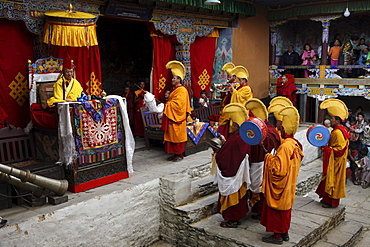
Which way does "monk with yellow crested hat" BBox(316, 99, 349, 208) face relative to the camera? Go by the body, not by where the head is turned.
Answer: to the viewer's left

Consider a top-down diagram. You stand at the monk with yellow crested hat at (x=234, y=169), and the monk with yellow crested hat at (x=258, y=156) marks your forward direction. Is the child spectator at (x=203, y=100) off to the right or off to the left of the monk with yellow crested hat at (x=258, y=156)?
left

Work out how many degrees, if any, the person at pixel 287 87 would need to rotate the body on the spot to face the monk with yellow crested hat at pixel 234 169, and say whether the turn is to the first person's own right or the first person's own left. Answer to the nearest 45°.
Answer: approximately 45° to the first person's own left

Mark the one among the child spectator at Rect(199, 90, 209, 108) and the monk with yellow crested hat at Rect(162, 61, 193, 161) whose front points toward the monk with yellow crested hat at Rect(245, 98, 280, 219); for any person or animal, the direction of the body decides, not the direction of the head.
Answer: the child spectator

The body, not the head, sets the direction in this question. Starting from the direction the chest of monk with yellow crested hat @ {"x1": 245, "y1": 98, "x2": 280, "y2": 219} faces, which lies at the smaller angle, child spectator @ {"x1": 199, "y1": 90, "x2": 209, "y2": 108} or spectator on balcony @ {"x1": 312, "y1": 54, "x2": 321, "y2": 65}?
the child spectator

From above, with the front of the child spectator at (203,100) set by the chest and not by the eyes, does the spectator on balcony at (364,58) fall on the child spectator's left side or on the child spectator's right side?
on the child spectator's left side

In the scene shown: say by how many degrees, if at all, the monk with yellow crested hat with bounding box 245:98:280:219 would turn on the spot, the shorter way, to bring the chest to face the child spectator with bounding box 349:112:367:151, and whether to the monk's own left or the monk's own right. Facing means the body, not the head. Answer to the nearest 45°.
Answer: approximately 135° to the monk's own right

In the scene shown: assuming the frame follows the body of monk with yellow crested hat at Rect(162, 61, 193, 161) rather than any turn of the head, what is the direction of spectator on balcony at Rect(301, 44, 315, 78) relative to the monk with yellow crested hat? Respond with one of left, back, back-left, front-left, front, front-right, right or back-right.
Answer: back-right

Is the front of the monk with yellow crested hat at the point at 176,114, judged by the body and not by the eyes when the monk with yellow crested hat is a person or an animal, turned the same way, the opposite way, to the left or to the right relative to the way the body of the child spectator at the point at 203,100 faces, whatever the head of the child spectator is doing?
to the right
